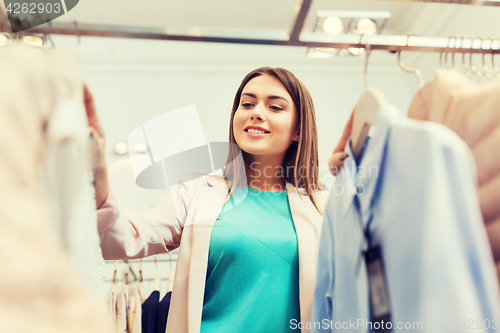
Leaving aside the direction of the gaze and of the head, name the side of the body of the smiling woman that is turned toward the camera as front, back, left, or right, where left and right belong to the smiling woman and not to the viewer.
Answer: front
